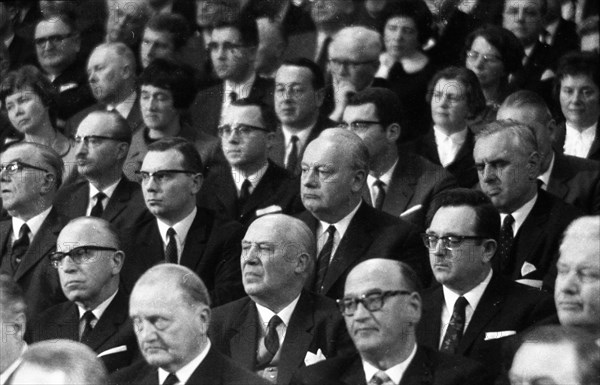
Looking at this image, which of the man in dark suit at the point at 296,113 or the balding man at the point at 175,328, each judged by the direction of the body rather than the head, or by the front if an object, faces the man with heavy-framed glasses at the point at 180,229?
the man in dark suit

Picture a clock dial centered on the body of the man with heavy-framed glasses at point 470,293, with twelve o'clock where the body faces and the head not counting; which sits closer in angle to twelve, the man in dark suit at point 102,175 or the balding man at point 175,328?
the balding man

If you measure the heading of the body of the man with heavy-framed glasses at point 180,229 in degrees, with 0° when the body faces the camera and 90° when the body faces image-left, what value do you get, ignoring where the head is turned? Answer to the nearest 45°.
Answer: approximately 45°

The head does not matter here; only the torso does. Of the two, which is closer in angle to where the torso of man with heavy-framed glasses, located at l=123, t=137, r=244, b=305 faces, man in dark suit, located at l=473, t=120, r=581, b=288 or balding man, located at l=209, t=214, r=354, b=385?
the balding man

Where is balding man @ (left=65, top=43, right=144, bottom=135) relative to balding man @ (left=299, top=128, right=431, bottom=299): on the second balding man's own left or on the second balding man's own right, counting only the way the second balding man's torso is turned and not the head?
on the second balding man's own right

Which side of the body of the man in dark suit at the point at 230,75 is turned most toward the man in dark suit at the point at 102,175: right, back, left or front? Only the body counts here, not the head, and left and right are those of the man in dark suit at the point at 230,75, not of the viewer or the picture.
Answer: front

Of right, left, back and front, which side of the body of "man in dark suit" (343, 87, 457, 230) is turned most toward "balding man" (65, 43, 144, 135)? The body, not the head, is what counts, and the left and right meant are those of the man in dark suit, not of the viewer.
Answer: right

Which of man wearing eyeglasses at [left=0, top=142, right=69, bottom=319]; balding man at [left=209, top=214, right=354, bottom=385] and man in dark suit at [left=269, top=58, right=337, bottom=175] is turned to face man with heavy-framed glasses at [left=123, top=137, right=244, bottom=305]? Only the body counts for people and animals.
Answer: the man in dark suit
